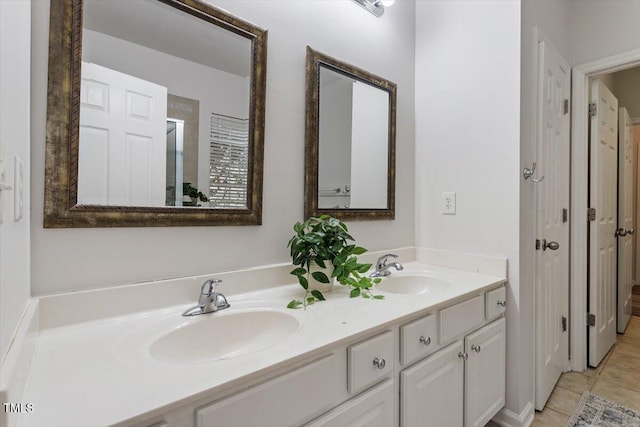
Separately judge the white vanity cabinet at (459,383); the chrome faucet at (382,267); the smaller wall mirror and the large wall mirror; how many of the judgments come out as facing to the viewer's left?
0

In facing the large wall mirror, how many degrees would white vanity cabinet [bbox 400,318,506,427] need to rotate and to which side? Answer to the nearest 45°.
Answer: approximately 90° to its right

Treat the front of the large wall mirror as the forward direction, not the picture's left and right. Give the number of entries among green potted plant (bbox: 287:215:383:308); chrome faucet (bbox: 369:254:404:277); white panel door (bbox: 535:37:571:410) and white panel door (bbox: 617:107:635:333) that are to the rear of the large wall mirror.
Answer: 0

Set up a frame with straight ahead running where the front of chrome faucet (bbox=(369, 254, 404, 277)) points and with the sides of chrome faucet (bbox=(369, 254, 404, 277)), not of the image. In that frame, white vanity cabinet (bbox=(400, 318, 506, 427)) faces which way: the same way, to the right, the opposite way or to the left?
the same way

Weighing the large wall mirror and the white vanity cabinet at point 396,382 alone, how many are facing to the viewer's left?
0

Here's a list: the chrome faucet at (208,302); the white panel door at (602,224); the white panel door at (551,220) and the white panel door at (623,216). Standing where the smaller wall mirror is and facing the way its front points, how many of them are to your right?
1

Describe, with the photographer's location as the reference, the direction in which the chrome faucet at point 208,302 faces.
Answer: facing the viewer and to the left of the viewer

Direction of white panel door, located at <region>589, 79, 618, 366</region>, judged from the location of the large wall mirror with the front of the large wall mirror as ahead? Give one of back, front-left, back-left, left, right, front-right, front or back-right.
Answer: front-left

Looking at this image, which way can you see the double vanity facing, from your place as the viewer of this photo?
facing the viewer and to the right of the viewer

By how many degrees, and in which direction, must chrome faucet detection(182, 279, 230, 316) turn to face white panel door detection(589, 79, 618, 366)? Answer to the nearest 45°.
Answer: approximately 135° to its left

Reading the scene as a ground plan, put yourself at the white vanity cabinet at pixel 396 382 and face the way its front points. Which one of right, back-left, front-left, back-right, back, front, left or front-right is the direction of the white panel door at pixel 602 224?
left

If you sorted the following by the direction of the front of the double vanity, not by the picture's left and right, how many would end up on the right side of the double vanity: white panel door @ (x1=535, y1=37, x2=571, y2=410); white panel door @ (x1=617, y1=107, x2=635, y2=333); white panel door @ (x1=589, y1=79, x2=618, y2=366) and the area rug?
0

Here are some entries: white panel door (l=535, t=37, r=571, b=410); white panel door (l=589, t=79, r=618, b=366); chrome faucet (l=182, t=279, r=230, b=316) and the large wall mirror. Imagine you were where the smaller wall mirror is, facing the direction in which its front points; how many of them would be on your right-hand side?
2

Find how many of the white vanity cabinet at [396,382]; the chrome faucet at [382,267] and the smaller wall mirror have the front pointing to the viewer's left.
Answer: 0

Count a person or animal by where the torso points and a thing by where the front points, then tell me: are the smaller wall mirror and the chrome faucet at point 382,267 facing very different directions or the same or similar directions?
same or similar directions

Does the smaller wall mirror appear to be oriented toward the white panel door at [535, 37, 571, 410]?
no
